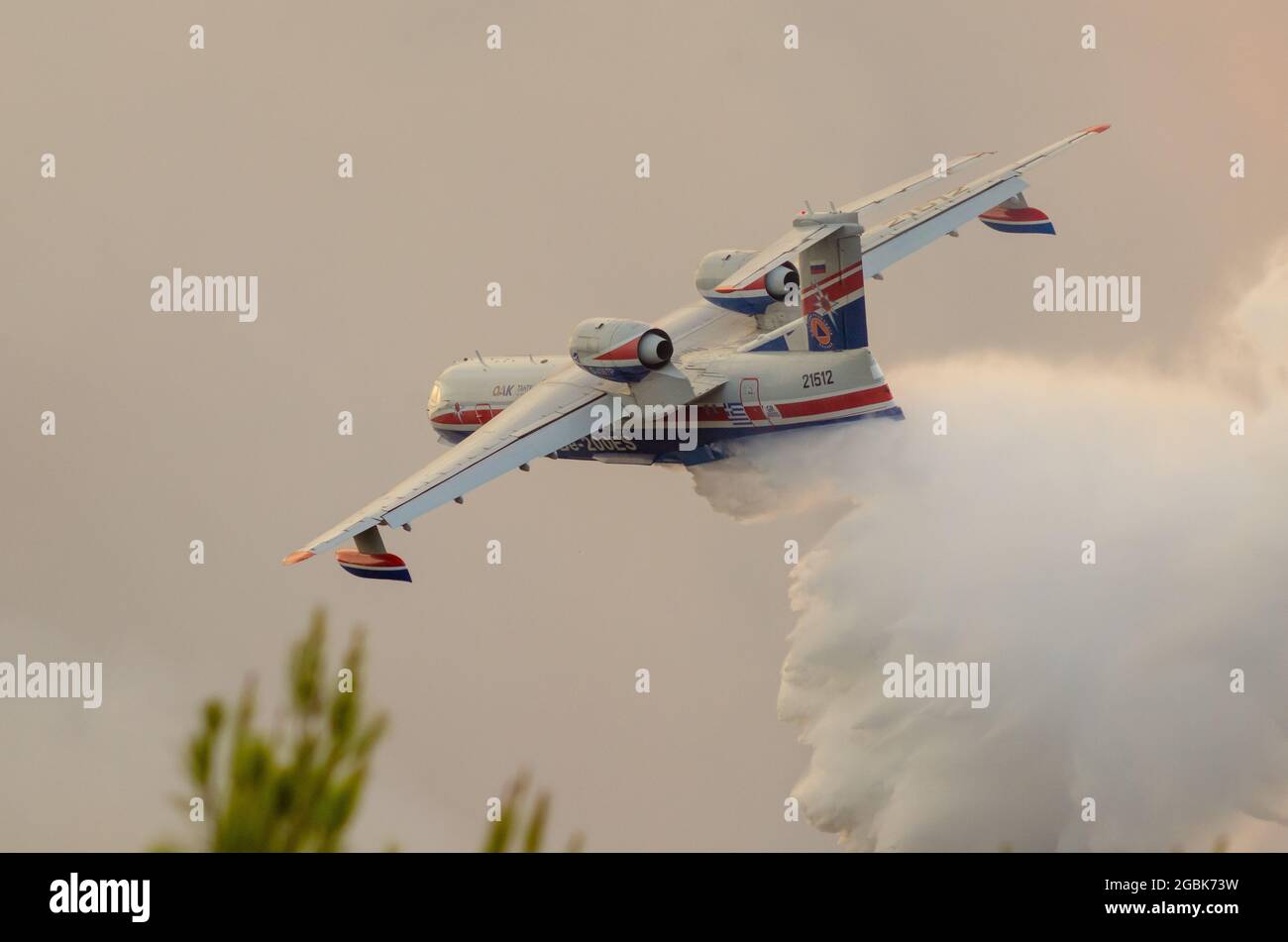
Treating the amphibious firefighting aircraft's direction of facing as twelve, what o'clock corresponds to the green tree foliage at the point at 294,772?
The green tree foliage is roughly at 8 o'clock from the amphibious firefighting aircraft.

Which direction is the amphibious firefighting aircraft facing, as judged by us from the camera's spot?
facing away from the viewer and to the left of the viewer
